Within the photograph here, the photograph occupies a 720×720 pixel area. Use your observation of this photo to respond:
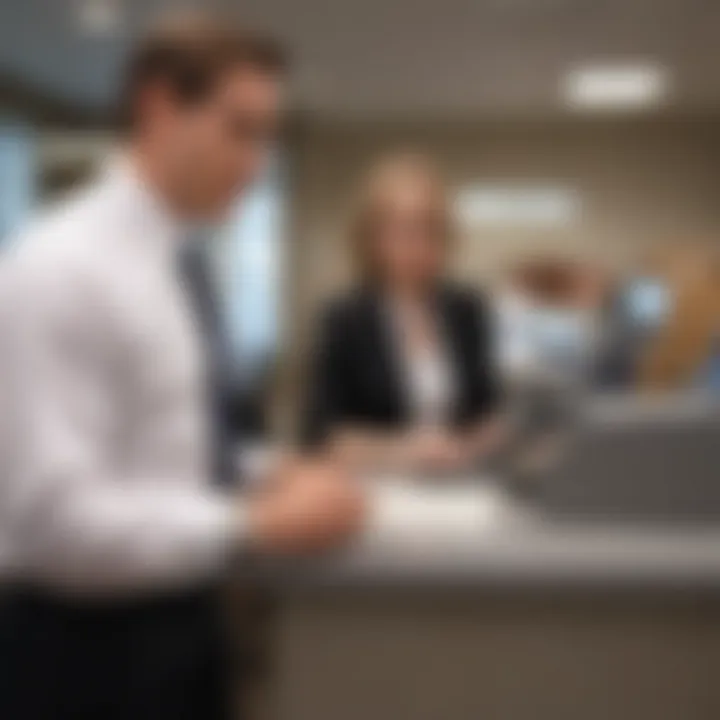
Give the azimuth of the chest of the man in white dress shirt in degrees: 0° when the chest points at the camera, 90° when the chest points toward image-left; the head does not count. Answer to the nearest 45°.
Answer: approximately 270°
